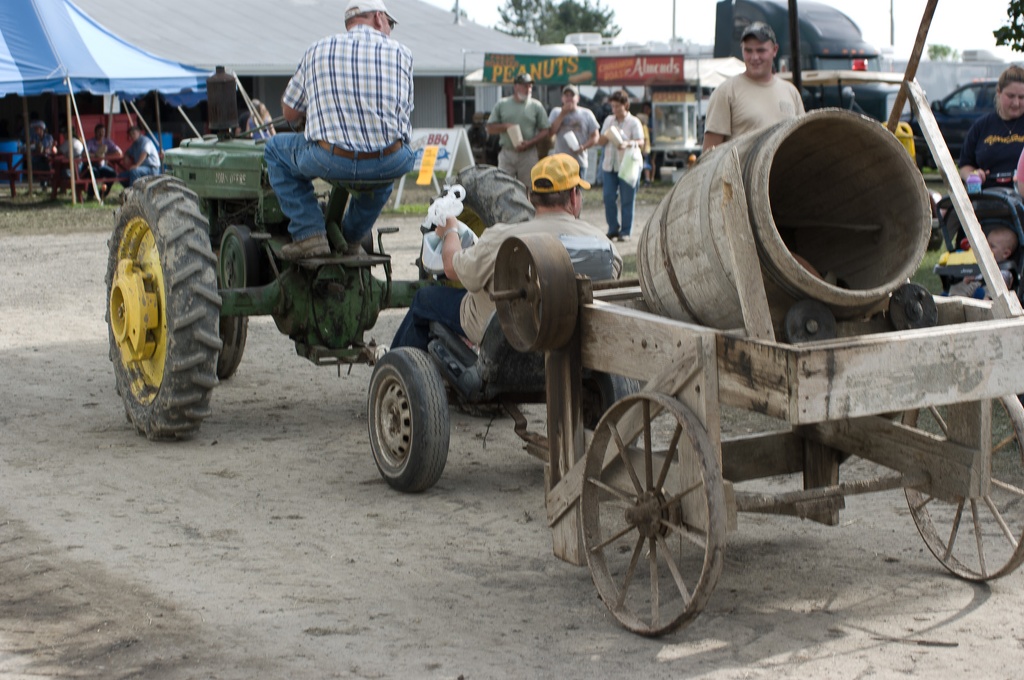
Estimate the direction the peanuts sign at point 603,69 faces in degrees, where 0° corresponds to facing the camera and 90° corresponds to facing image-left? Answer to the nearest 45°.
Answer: approximately 0°

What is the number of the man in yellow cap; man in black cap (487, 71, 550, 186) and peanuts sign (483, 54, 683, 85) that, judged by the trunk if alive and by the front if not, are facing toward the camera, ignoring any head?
2

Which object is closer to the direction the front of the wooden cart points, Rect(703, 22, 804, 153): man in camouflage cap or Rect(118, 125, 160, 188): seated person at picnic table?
the seated person at picnic table

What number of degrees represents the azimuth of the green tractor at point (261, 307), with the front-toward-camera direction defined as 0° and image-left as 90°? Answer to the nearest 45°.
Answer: approximately 135°

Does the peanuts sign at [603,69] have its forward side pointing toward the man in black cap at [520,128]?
yes

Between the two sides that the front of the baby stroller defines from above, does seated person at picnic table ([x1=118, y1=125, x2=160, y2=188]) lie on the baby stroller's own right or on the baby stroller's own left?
on the baby stroller's own right

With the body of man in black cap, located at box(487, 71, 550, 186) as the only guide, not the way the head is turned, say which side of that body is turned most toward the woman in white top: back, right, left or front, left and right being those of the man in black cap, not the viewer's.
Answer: left

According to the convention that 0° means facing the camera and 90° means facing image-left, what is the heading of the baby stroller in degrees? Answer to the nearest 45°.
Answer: approximately 45°
